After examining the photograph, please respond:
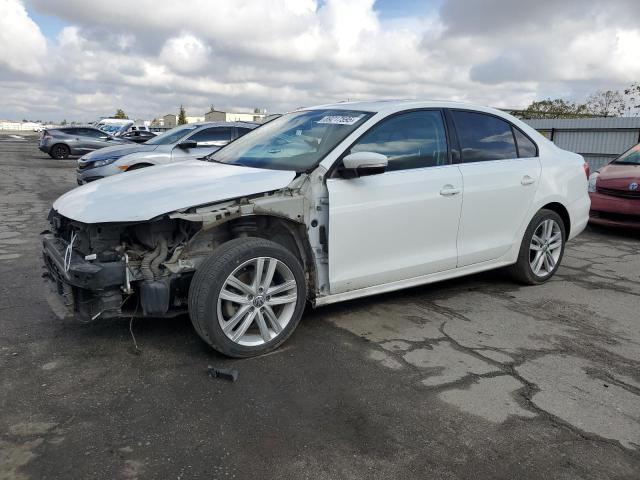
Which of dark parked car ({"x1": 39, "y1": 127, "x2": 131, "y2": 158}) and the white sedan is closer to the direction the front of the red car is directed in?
the white sedan

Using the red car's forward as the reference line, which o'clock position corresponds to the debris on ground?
The debris on ground is roughly at 11 o'clock from the red car.

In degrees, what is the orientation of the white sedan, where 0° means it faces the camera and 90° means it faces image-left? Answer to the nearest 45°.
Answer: approximately 45°

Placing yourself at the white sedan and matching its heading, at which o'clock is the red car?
The red car is roughly at 6 o'clock from the white sedan.

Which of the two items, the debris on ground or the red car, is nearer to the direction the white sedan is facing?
the debris on ground

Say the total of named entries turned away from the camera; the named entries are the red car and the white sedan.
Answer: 0

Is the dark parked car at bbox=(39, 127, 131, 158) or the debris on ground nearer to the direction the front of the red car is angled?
the debris on ground

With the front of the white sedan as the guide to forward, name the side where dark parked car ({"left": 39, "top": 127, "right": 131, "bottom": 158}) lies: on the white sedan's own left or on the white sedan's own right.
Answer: on the white sedan's own right

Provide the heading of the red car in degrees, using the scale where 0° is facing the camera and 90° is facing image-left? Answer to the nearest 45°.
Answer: approximately 45°

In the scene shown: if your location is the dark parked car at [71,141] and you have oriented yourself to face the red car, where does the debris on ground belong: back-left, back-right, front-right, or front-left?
front-right
